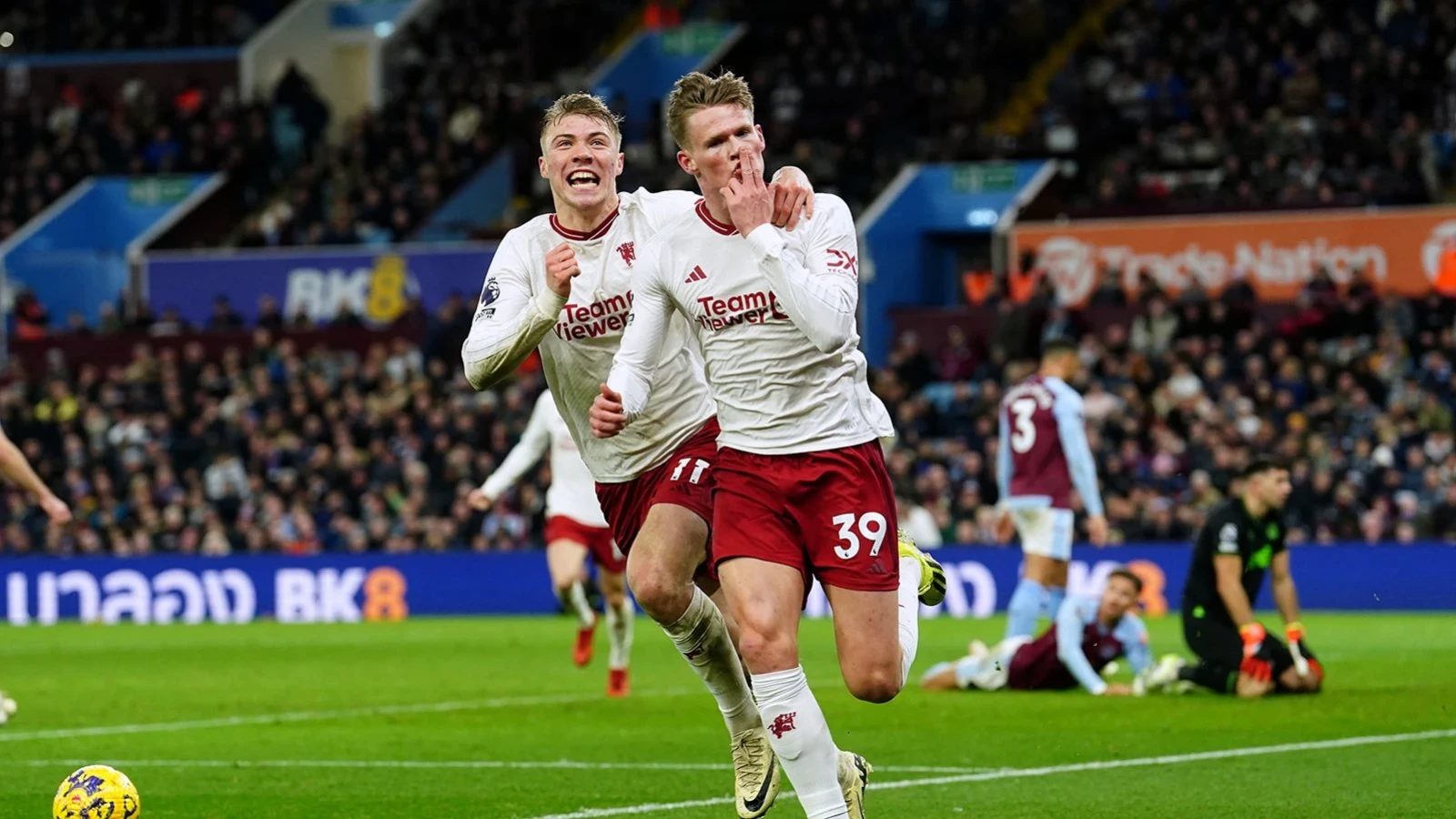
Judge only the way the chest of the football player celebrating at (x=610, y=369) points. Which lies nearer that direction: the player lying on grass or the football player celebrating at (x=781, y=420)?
the football player celebrating

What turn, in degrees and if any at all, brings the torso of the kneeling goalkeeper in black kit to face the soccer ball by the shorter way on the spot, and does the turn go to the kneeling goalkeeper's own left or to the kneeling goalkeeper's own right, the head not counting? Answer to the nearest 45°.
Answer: approximately 90° to the kneeling goalkeeper's own right

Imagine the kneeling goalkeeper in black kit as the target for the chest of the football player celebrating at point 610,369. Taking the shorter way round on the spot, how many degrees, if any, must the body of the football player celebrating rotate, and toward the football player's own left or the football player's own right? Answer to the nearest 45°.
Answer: approximately 135° to the football player's own left

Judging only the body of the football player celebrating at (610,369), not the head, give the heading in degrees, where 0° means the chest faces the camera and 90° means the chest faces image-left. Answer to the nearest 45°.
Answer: approximately 0°

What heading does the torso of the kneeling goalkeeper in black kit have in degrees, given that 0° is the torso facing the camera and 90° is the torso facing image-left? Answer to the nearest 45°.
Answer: approximately 315°

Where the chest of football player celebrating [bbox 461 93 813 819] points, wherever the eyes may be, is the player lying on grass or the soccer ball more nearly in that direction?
the soccer ball

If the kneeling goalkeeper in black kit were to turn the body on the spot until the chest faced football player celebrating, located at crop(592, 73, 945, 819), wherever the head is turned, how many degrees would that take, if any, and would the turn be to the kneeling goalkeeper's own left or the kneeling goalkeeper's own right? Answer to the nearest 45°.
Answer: approximately 45° to the kneeling goalkeeper's own right
